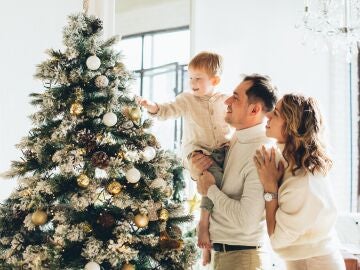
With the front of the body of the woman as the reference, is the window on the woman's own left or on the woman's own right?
on the woman's own right

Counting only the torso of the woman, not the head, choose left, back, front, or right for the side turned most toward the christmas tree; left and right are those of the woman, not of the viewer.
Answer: front

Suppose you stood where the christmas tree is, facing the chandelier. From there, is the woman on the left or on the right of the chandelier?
right

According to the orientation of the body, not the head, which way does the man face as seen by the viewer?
to the viewer's left

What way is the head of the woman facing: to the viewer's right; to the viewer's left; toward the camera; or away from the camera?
to the viewer's left

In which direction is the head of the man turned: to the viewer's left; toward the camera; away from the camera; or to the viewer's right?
to the viewer's left

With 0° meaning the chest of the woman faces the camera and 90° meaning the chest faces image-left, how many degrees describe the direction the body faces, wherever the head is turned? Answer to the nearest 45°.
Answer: approximately 90°

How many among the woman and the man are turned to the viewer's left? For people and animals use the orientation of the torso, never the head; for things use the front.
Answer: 2
